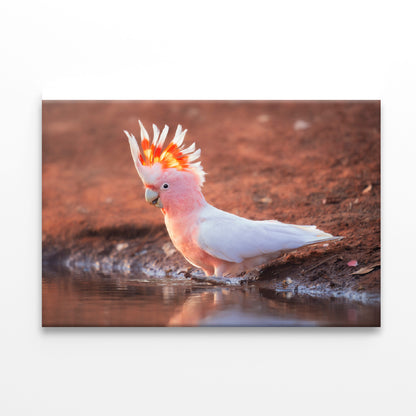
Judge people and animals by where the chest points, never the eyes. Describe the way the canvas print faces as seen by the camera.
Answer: facing the viewer
